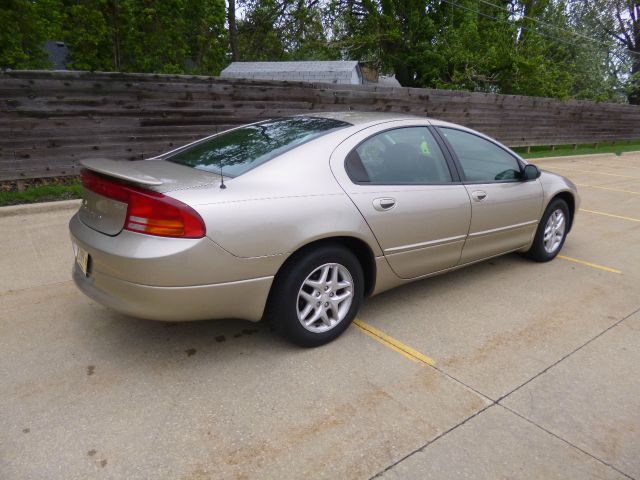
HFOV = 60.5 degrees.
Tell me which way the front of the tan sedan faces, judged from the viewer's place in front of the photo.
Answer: facing away from the viewer and to the right of the viewer

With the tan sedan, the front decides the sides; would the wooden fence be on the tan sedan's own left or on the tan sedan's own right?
on the tan sedan's own left
